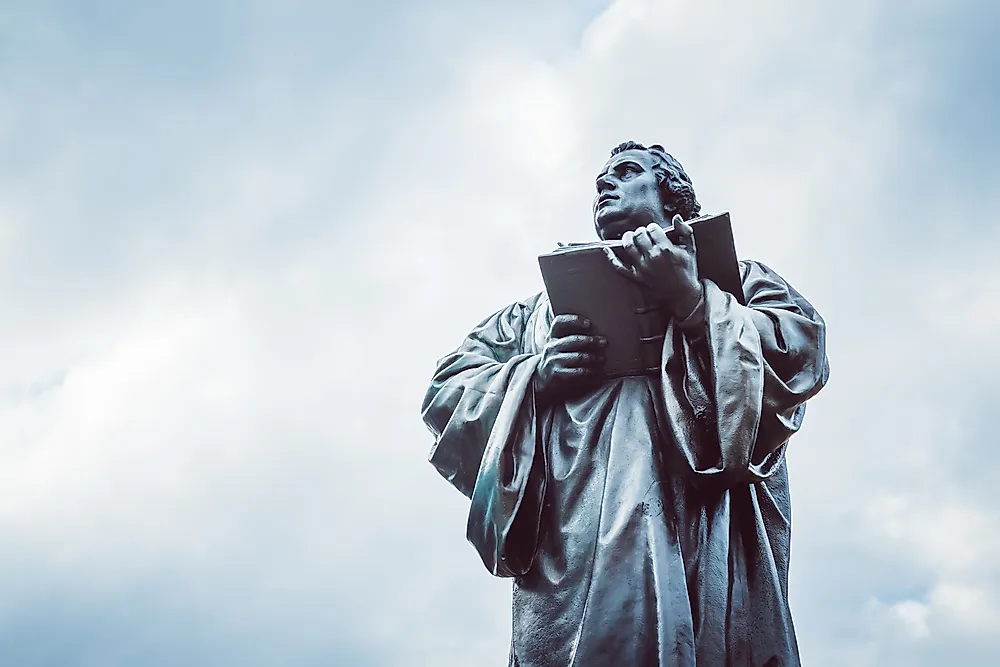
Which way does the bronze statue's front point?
toward the camera
